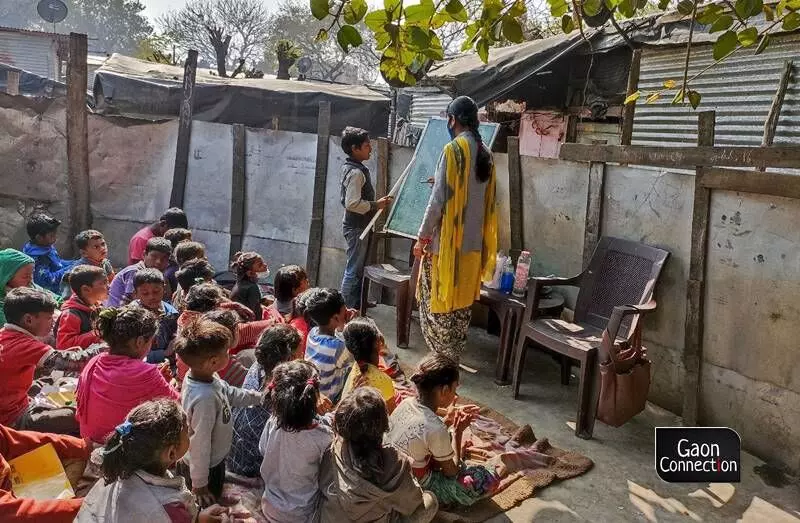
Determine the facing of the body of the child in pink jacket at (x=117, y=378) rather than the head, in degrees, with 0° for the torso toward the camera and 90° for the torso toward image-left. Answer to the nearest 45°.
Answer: approximately 225°

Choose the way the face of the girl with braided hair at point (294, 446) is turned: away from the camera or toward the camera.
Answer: away from the camera

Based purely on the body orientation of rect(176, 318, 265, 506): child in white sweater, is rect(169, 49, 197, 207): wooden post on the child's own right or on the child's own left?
on the child's own left

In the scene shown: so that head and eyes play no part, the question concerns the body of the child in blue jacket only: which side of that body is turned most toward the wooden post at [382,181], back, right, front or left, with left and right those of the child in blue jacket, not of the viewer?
front

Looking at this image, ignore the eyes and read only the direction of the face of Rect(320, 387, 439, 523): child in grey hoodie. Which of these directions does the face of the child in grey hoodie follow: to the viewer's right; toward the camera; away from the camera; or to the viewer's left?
away from the camera

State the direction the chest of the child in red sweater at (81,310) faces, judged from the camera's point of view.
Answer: to the viewer's right

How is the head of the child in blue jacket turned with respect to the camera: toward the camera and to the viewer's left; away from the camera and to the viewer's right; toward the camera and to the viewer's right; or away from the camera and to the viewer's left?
toward the camera and to the viewer's right

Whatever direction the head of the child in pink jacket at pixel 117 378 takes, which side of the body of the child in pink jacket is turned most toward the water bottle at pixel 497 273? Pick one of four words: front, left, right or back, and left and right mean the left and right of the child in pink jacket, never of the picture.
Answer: front

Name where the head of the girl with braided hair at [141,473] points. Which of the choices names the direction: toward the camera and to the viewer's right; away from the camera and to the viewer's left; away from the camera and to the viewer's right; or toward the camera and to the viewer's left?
away from the camera and to the viewer's right

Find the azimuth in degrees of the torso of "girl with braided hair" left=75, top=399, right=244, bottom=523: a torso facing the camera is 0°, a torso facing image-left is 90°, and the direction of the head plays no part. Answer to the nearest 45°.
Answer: approximately 225°

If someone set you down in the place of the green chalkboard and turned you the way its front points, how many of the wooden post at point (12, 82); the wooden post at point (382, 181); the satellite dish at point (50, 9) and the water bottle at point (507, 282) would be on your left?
1

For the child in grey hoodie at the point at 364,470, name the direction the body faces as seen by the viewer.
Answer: away from the camera

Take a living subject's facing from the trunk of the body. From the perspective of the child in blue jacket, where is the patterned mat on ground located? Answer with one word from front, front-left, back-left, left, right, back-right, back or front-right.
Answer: front-right

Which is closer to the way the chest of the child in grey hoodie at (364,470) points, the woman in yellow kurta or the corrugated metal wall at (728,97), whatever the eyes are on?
the woman in yellow kurta

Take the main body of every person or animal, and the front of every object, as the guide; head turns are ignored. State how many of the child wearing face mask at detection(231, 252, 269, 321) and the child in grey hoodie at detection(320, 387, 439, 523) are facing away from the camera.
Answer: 1

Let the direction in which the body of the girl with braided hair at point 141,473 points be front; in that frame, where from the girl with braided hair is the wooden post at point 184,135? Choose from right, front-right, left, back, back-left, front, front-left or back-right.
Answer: front-left

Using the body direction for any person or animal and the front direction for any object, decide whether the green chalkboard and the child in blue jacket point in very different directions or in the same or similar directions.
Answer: very different directions

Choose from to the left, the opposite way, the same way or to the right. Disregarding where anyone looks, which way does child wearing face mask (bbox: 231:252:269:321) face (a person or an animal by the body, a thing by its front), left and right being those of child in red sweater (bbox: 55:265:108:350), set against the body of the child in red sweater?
the same way
